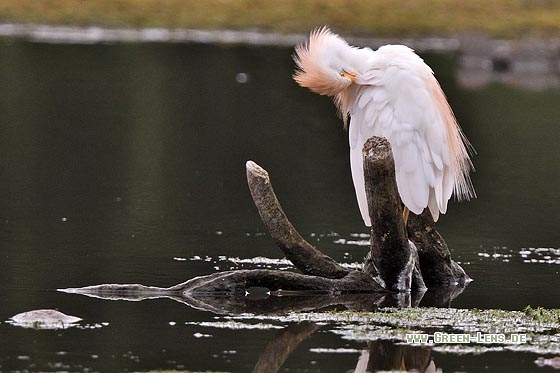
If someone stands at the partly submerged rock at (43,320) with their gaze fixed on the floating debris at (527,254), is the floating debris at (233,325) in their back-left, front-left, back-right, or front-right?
front-right

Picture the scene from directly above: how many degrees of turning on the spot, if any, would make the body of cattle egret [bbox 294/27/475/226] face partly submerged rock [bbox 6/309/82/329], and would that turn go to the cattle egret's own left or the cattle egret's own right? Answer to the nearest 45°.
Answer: approximately 45° to the cattle egret's own left

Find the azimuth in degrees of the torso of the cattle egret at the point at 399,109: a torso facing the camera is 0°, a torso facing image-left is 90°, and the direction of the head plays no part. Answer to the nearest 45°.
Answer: approximately 90°

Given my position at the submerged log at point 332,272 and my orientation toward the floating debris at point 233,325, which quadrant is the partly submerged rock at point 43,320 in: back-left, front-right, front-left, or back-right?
front-right

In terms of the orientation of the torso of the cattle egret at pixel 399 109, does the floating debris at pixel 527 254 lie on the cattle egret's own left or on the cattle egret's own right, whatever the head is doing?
on the cattle egret's own right
